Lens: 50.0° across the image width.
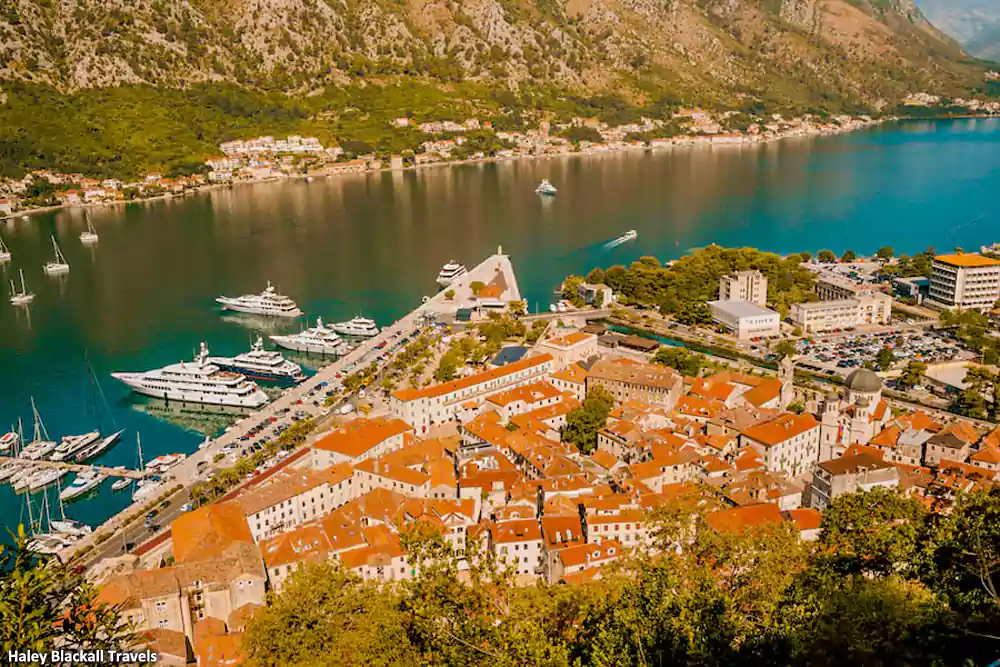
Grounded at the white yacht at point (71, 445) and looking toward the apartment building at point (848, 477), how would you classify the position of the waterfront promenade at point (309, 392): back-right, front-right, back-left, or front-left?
front-left

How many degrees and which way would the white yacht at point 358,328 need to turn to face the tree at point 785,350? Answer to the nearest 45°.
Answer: approximately 135° to its left

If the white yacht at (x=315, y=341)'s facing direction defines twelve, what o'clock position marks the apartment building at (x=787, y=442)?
The apartment building is roughly at 8 o'clock from the white yacht.

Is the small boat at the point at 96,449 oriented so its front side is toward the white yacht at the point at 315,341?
yes

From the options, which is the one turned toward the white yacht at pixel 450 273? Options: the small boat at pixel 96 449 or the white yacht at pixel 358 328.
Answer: the small boat

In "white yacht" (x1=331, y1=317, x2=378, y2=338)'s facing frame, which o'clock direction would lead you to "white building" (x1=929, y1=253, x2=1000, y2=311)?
The white building is roughly at 6 o'clock from the white yacht.

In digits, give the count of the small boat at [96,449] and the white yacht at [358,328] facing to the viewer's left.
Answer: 1

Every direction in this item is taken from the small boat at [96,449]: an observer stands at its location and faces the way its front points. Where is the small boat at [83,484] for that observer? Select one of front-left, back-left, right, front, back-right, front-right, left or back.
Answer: back-right

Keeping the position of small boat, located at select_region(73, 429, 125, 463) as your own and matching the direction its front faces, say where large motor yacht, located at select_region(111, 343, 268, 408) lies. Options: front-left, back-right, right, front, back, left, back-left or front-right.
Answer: front

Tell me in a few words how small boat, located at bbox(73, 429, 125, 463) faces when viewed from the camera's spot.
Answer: facing away from the viewer and to the right of the viewer

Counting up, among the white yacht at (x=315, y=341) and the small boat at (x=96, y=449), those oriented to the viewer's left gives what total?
1

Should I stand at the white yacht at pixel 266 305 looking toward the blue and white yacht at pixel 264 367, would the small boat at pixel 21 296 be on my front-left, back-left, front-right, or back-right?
back-right

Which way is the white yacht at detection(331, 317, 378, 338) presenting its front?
to the viewer's left

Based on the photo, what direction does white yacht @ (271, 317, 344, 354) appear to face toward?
to the viewer's left

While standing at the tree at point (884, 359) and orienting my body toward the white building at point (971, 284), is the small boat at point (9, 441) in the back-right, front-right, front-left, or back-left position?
back-left

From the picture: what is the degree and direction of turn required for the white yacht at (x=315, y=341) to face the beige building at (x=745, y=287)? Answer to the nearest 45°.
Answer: approximately 180°

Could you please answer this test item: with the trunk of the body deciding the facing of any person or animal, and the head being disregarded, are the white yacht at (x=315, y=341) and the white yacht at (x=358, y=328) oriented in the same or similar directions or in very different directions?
same or similar directions

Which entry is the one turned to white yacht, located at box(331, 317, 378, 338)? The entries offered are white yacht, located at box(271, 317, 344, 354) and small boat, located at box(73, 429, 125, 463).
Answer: the small boat
